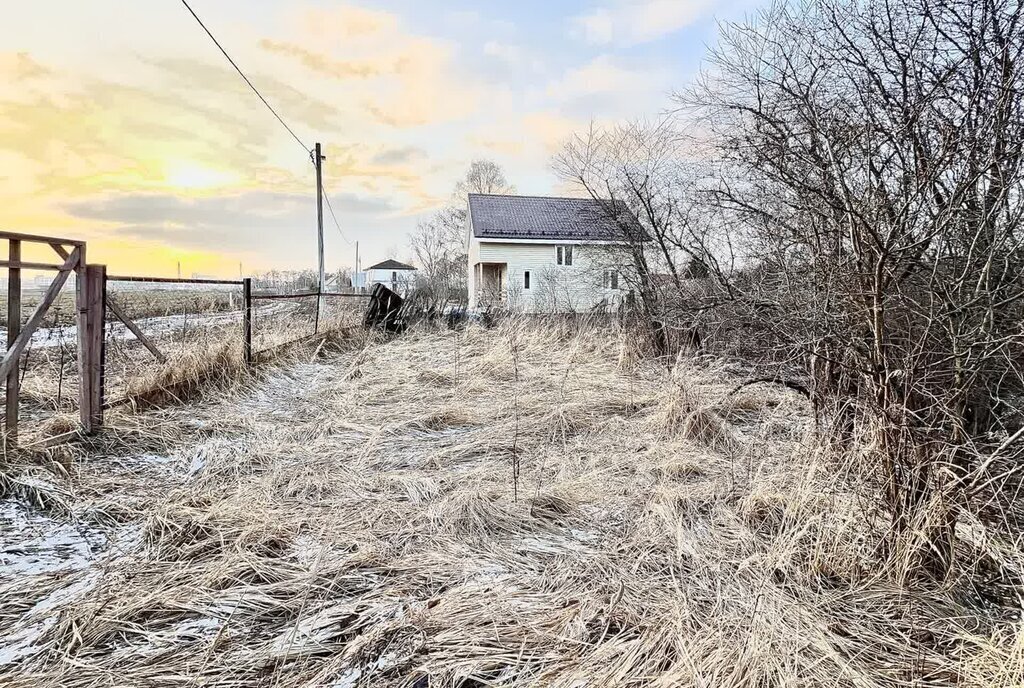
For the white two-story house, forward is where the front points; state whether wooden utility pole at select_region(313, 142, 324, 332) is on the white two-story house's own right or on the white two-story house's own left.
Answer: on the white two-story house's own right

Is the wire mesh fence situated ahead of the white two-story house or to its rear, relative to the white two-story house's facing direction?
ahead

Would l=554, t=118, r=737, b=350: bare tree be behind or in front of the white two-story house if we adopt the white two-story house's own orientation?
in front

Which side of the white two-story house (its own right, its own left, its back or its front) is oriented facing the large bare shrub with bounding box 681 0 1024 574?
front

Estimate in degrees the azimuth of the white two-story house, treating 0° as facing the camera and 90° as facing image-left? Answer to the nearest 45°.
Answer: approximately 0°
